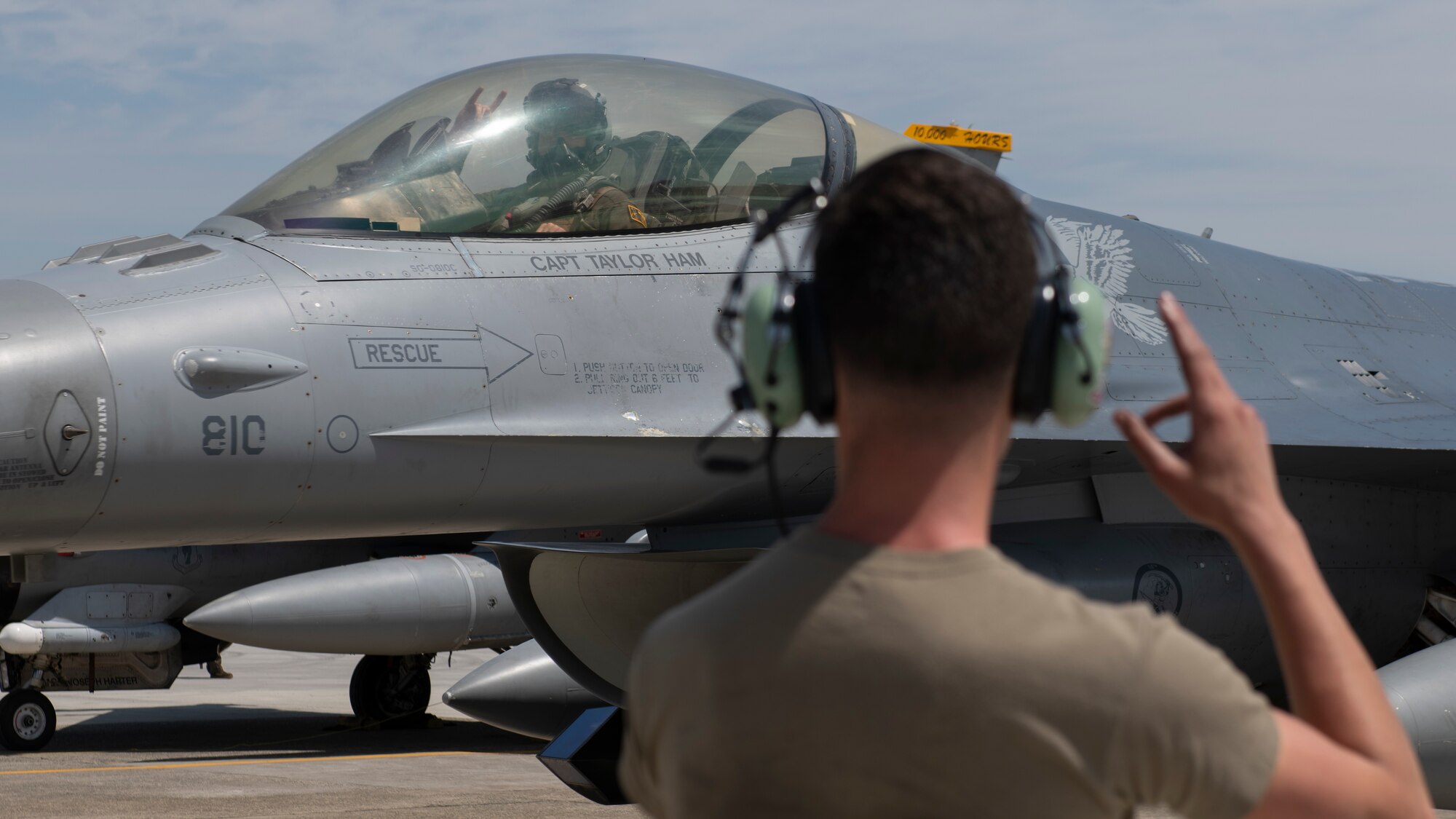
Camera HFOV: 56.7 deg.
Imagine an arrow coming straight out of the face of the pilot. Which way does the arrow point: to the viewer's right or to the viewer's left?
to the viewer's left

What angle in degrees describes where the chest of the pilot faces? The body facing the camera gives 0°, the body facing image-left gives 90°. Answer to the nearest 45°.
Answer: approximately 45°

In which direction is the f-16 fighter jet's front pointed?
to the viewer's left
